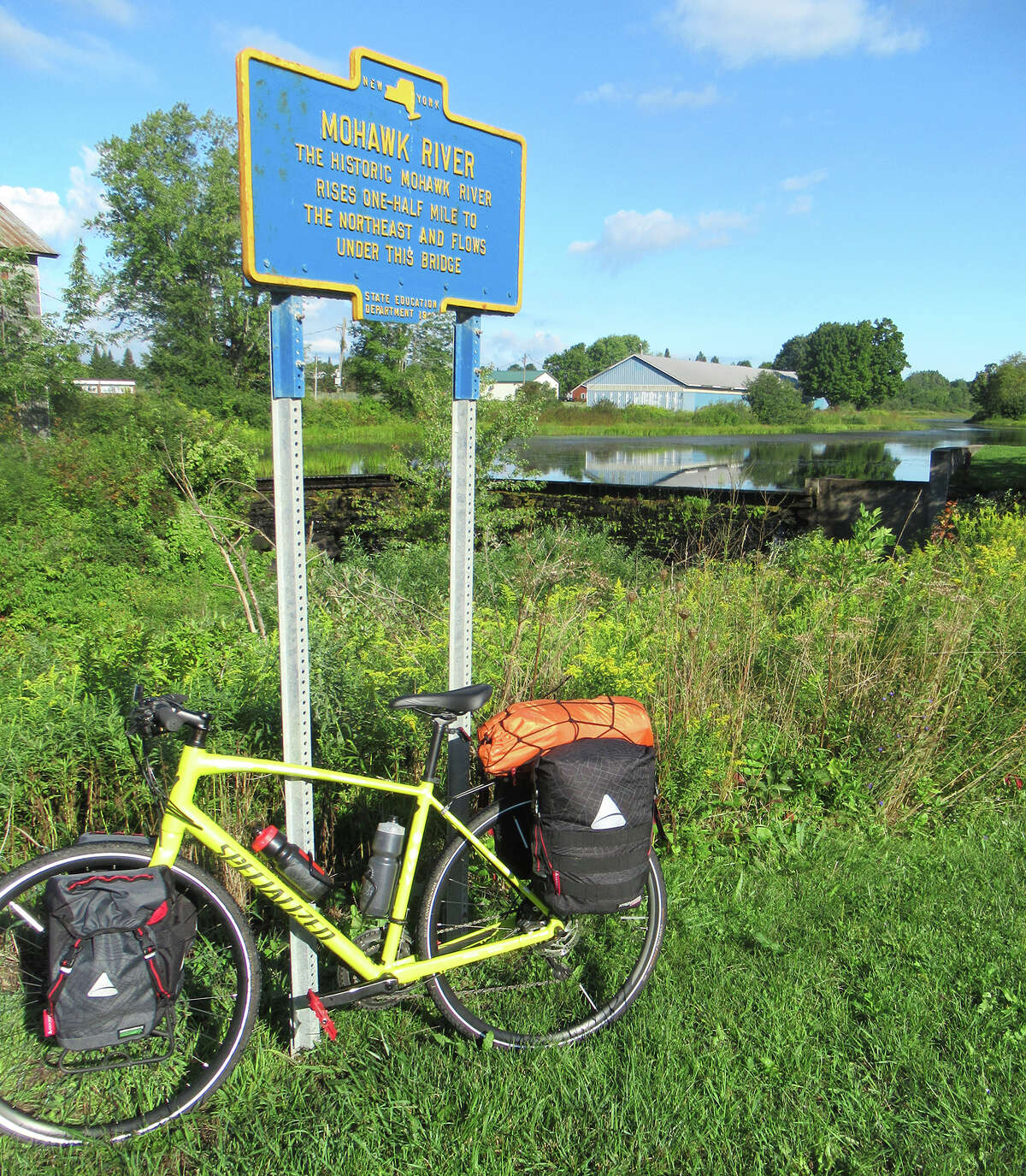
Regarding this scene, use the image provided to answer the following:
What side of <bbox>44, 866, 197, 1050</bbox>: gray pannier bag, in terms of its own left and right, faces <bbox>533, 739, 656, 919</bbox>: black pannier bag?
left

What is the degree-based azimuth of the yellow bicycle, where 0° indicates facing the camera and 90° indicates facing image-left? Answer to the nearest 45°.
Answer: approximately 90°

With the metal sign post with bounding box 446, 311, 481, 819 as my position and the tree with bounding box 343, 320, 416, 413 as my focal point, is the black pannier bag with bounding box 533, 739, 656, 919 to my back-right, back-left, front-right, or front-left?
back-right

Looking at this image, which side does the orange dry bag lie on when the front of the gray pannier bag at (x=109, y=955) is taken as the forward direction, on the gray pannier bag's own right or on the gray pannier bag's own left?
on the gray pannier bag's own left

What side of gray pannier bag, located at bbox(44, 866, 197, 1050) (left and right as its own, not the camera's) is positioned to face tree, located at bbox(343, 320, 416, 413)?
back

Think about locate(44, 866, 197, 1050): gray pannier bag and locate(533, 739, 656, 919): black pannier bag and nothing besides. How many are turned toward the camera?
2

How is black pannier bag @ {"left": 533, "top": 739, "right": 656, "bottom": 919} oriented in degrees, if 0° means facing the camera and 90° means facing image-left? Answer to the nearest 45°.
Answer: approximately 0°
